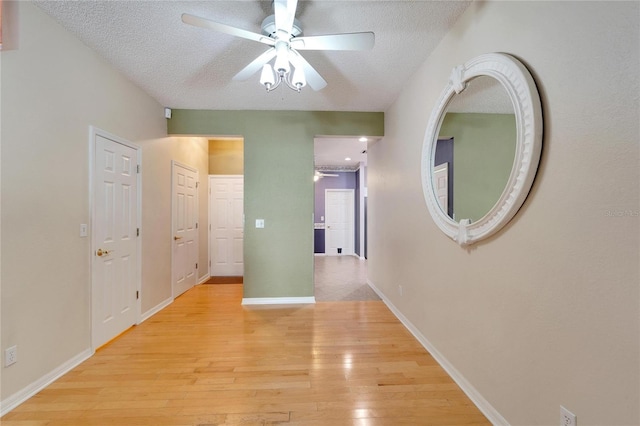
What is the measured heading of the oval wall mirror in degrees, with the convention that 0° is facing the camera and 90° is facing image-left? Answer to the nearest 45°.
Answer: approximately 45°

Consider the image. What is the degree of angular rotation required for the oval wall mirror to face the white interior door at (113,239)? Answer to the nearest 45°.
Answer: approximately 45° to its right

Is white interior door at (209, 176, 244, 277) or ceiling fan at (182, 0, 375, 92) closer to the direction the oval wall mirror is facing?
the ceiling fan

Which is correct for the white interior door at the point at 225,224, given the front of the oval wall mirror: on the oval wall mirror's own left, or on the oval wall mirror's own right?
on the oval wall mirror's own right

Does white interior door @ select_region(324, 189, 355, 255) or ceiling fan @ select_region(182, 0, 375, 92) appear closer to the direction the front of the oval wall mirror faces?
the ceiling fan

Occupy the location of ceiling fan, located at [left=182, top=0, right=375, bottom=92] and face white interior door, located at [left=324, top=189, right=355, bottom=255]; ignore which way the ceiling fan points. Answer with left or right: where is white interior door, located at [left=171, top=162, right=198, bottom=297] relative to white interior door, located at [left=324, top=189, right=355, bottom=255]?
left

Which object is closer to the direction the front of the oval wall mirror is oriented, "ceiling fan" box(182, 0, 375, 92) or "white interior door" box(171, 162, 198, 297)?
the ceiling fan

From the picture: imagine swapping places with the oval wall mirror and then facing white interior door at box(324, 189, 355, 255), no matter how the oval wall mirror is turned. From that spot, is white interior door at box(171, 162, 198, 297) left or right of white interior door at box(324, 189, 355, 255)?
left

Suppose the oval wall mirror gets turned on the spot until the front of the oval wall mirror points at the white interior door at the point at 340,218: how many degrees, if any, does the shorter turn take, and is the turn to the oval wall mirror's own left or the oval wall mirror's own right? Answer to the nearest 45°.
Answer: approximately 90° to the oval wall mirror's own right
